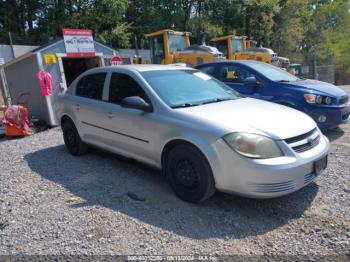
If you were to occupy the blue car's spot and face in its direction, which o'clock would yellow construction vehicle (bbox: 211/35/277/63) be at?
The yellow construction vehicle is roughly at 7 o'clock from the blue car.

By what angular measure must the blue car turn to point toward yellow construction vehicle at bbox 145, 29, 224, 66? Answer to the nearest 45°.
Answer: approximately 180°

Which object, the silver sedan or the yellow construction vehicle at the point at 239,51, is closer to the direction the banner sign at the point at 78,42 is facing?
the silver sedan

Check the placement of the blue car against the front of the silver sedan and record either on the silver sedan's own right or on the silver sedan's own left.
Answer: on the silver sedan's own left

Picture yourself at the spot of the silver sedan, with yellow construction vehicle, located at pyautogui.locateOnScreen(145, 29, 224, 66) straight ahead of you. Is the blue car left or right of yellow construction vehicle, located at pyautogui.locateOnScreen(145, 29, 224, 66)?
right

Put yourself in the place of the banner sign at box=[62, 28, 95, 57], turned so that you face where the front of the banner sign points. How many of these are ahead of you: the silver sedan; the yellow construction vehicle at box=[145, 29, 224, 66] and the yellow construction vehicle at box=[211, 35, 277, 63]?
1

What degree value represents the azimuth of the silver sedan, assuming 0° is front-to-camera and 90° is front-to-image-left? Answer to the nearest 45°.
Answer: approximately 315°

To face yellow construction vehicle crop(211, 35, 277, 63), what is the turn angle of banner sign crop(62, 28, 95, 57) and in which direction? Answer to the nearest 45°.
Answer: approximately 135° to its left

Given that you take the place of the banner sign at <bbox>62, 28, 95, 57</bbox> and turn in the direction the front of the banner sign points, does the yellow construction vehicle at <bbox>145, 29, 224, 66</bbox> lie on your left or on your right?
on your left

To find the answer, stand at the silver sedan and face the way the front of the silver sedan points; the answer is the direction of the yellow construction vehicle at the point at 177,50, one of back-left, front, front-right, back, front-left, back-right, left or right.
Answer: back-left
